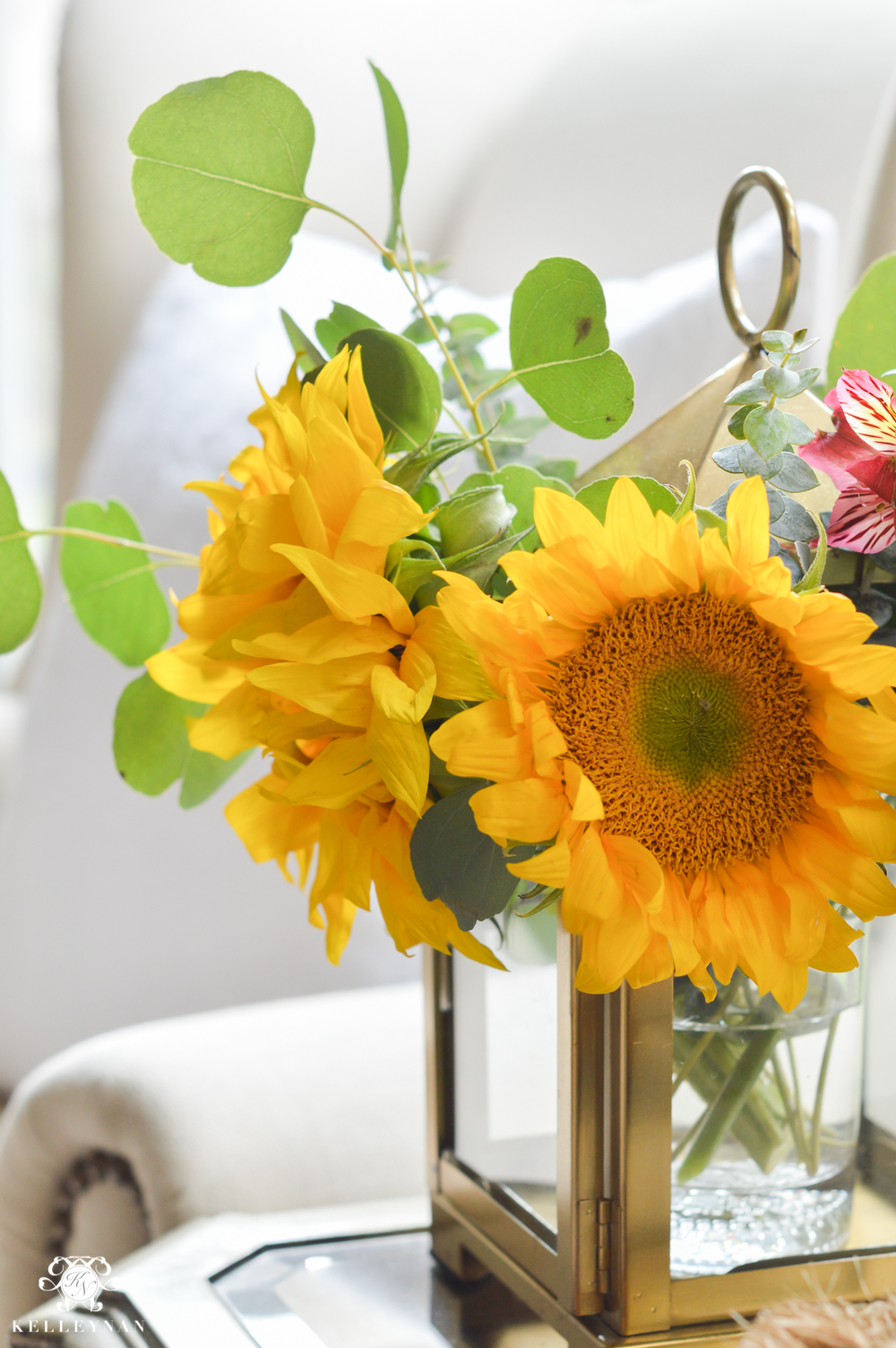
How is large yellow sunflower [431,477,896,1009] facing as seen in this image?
toward the camera

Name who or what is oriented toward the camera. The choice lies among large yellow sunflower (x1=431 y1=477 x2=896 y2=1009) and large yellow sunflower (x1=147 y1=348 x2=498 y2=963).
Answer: large yellow sunflower (x1=431 y1=477 x2=896 y2=1009)

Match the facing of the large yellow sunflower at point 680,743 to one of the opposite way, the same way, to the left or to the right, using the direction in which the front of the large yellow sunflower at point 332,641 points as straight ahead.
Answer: to the left

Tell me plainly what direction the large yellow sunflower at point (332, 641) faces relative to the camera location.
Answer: facing to the left of the viewer

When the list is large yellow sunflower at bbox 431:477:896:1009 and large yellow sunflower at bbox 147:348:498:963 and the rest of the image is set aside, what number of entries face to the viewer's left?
1
